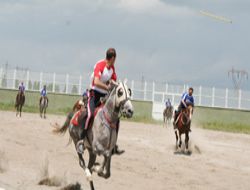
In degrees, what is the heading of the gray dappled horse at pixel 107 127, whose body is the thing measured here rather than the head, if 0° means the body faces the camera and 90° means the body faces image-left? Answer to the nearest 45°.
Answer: approximately 315°

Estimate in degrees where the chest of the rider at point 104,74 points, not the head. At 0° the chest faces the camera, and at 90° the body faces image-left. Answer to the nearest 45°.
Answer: approximately 315°

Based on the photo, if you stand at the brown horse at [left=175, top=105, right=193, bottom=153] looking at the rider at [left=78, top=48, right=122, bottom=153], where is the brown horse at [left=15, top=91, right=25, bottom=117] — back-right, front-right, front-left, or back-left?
back-right

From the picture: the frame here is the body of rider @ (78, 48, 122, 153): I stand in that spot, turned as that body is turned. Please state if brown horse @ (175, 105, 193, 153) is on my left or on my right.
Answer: on my left

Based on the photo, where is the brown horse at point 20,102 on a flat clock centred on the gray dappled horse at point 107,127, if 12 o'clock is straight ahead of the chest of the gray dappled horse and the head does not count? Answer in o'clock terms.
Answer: The brown horse is roughly at 7 o'clock from the gray dappled horse.

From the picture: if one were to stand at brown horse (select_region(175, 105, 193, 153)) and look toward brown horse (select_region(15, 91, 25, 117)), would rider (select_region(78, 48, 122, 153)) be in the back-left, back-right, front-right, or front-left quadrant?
back-left

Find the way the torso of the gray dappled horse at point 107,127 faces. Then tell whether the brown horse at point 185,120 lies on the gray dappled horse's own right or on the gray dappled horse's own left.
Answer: on the gray dappled horse's own left
